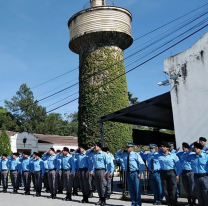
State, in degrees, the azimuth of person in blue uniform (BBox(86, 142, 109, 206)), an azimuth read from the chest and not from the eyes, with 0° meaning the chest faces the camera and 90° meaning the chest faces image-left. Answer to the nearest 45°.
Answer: approximately 45°

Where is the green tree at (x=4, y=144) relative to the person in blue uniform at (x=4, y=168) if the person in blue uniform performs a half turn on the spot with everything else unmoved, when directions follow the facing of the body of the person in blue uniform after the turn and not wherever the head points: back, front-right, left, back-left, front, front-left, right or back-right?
front-left

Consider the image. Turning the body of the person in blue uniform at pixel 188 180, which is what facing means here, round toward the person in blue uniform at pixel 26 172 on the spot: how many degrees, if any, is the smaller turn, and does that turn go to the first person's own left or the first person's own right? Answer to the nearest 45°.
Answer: approximately 45° to the first person's own right

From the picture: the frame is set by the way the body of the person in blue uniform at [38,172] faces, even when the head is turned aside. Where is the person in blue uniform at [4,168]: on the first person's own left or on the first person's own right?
on the first person's own right

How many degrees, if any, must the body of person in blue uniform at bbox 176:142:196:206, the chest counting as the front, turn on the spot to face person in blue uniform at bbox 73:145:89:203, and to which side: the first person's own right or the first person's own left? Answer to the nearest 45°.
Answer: approximately 45° to the first person's own right

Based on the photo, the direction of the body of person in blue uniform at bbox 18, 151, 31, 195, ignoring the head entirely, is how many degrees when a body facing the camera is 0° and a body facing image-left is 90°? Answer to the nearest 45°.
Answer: approximately 45°
